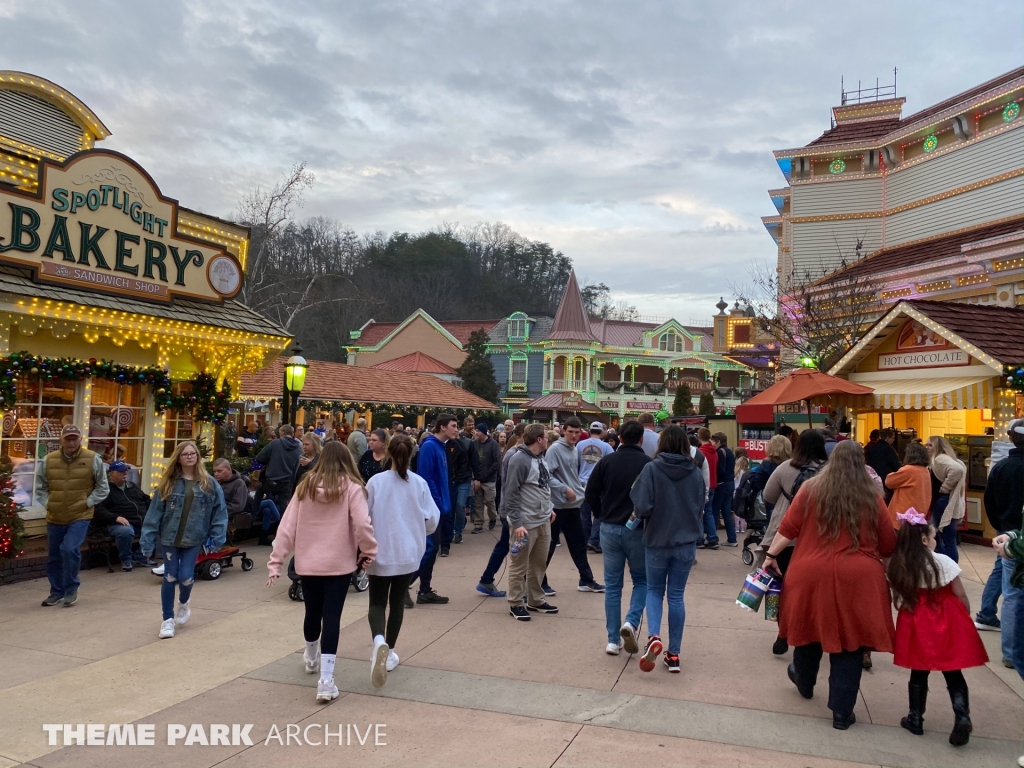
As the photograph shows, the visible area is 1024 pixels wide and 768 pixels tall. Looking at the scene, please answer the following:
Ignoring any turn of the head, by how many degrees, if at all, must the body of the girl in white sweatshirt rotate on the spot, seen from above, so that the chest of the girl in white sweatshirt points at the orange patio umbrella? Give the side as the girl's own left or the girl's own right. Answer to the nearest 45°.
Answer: approximately 45° to the girl's own right

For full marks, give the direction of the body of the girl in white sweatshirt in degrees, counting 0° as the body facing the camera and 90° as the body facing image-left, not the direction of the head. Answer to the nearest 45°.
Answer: approximately 180°

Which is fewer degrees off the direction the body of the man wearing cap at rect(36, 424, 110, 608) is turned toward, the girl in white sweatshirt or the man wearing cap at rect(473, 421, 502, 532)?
the girl in white sweatshirt

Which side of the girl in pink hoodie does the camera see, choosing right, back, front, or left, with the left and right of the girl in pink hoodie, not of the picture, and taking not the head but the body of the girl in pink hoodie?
back

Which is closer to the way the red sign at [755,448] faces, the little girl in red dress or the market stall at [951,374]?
the little girl in red dress

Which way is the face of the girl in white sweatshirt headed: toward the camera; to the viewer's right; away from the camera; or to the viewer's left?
away from the camera

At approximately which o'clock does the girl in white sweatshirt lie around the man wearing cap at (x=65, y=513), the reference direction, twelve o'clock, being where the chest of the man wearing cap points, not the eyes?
The girl in white sweatshirt is roughly at 11 o'clock from the man wearing cap.

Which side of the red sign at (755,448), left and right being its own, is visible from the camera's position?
front

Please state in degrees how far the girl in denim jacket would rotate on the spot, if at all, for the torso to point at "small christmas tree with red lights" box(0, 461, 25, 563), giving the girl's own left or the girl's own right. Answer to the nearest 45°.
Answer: approximately 135° to the girl's own right

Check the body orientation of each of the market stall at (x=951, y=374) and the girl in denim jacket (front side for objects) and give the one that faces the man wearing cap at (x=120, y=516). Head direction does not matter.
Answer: the market stall

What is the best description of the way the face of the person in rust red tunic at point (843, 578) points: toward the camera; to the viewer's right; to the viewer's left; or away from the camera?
away from the camera

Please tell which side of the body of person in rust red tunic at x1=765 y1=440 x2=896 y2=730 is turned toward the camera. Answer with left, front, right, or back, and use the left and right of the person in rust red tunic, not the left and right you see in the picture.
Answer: back

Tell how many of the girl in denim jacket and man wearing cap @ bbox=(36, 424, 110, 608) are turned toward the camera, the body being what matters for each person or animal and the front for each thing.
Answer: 2

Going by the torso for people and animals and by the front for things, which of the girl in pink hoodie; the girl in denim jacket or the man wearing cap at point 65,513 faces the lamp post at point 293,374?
the girl in pink hoodie

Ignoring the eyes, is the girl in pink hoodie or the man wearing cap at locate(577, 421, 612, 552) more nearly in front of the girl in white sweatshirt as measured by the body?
the man wearing cap

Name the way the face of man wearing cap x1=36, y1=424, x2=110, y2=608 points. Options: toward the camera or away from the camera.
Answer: toward the camera

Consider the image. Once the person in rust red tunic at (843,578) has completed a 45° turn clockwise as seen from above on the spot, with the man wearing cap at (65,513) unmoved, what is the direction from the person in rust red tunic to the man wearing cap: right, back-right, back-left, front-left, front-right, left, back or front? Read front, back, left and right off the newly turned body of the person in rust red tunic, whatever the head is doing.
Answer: back-left

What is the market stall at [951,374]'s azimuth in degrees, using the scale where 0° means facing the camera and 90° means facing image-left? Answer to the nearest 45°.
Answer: approximately 45°

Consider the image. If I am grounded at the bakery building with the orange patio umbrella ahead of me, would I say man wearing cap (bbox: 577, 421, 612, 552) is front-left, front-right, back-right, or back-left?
front-right

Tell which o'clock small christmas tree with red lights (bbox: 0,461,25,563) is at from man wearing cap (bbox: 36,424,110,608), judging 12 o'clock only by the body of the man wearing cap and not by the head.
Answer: The small christmas tree with red lights is roughly at 5 o'clock from the man wearing cap.

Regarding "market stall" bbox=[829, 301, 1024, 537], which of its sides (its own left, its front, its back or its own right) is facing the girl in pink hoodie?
front
